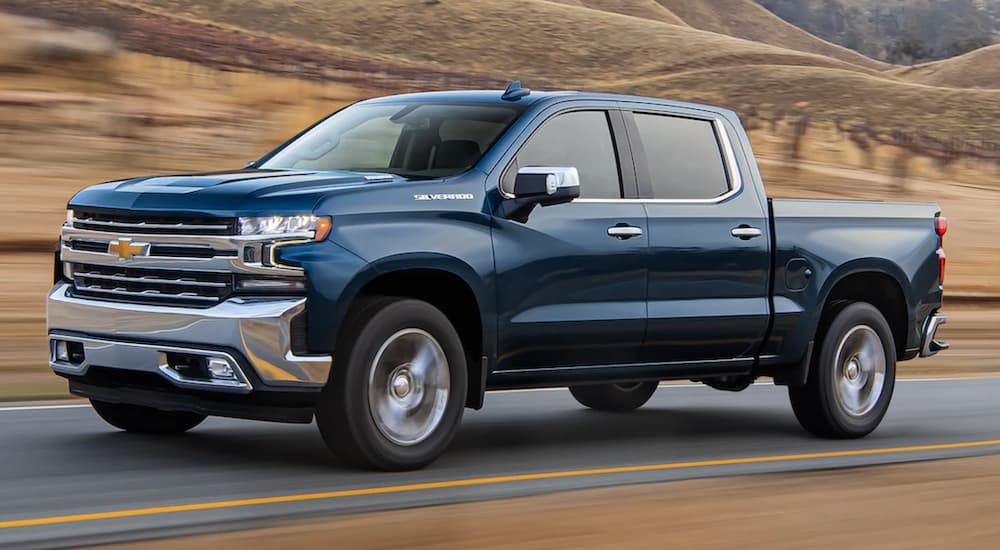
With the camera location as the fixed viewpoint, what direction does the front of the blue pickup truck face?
facing the viewer and to the left of the viewer
